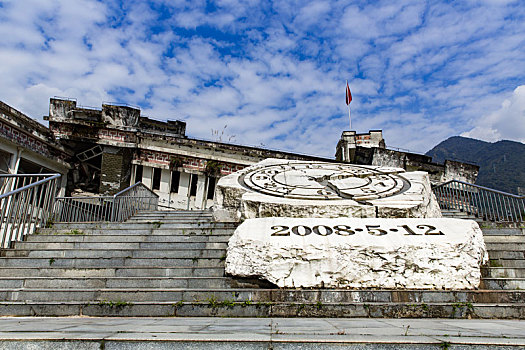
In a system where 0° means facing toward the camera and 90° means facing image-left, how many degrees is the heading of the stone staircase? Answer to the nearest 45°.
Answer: approximately 0°

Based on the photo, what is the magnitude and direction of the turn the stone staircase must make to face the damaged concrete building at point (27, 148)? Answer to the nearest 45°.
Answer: approximately 135° to its right

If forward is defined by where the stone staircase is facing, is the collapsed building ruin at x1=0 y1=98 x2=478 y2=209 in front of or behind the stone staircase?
behind
